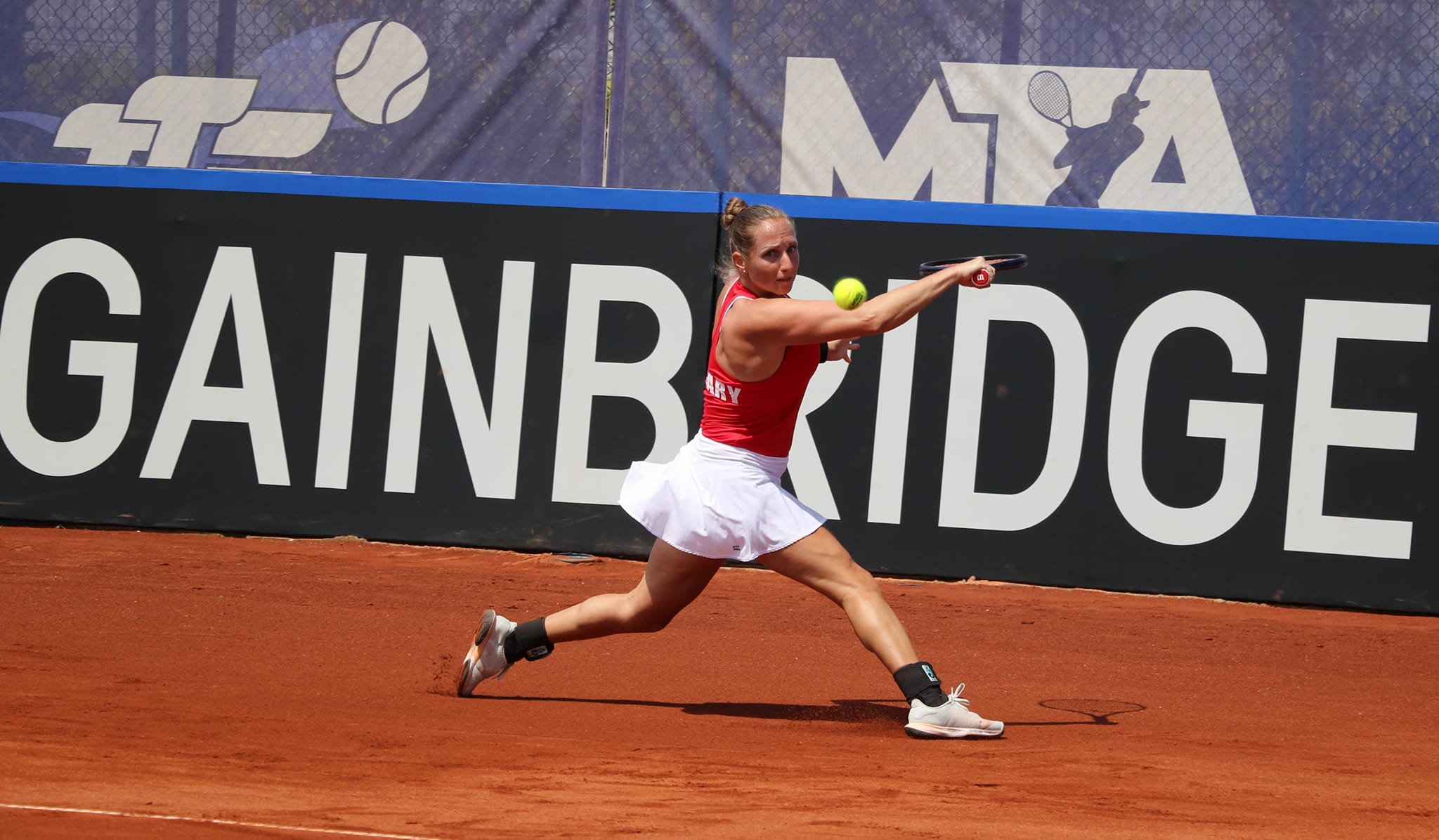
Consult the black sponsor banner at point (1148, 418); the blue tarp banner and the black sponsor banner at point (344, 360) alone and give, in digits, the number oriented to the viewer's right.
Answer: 0

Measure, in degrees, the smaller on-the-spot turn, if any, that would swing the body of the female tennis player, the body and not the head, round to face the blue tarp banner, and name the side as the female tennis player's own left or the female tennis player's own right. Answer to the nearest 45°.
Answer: approximately 135° to the female tennis player's own left

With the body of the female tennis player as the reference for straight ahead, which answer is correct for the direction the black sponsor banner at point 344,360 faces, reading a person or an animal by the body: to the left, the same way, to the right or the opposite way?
to the right

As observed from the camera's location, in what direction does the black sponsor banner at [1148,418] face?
facing the viewer

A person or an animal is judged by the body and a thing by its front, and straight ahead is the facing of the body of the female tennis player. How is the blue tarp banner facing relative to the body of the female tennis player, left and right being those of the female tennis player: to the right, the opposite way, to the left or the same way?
to the right

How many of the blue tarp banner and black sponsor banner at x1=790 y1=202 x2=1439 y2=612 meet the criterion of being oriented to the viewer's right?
0

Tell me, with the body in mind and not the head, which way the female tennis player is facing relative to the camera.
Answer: to the viewer's right

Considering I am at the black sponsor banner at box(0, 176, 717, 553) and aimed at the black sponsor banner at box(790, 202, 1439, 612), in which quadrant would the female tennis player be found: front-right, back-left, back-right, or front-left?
front-right

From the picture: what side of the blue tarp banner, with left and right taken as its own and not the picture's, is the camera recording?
front

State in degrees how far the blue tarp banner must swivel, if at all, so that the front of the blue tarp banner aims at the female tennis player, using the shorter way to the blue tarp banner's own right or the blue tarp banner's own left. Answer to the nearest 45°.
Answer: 0° — it already faces them

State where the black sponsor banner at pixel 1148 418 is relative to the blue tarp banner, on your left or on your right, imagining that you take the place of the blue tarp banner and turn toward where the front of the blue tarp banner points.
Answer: on your left

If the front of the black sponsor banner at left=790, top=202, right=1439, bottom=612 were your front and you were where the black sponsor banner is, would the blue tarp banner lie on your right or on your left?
on your right

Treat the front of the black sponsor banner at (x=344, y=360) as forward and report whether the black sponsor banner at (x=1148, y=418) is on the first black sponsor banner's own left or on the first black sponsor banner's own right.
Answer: on the first black sponsor banner's own left

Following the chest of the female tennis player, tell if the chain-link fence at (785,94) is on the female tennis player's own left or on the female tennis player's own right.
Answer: on the female tennis player's own left

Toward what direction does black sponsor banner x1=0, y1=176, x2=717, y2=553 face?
toward the camera

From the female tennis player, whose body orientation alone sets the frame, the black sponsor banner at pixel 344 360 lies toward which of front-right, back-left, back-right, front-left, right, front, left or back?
back-left

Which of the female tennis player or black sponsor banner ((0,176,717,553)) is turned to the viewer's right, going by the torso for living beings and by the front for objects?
the female tennis player

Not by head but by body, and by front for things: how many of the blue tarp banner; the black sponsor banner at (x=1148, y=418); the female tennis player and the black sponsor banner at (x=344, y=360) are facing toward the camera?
3
